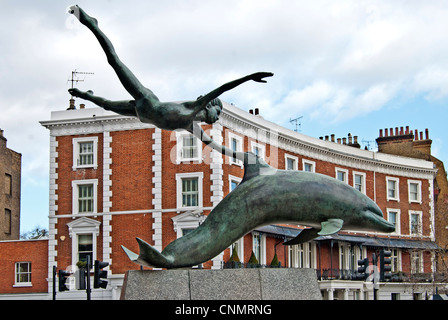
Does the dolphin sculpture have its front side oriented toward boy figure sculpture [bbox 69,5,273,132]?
no

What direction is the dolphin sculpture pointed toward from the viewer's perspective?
to the viewer's right

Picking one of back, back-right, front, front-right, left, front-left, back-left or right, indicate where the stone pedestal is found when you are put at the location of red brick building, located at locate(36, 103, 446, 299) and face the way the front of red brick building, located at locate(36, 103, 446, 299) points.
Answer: front-right

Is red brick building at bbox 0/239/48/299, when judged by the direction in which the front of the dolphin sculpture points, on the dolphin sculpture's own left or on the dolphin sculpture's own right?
on the dolphin sculpture's own left

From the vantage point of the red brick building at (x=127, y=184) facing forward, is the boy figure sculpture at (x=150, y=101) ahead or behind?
ahead
